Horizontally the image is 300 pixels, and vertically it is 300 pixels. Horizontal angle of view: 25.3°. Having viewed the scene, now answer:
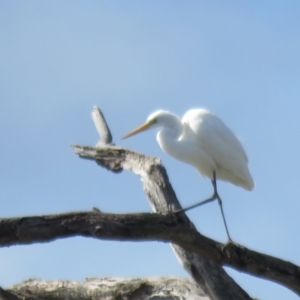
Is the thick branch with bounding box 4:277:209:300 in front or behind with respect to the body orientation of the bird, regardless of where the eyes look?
in front

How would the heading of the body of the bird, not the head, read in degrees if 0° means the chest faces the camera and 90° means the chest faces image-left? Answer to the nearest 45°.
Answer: approximately 90°
